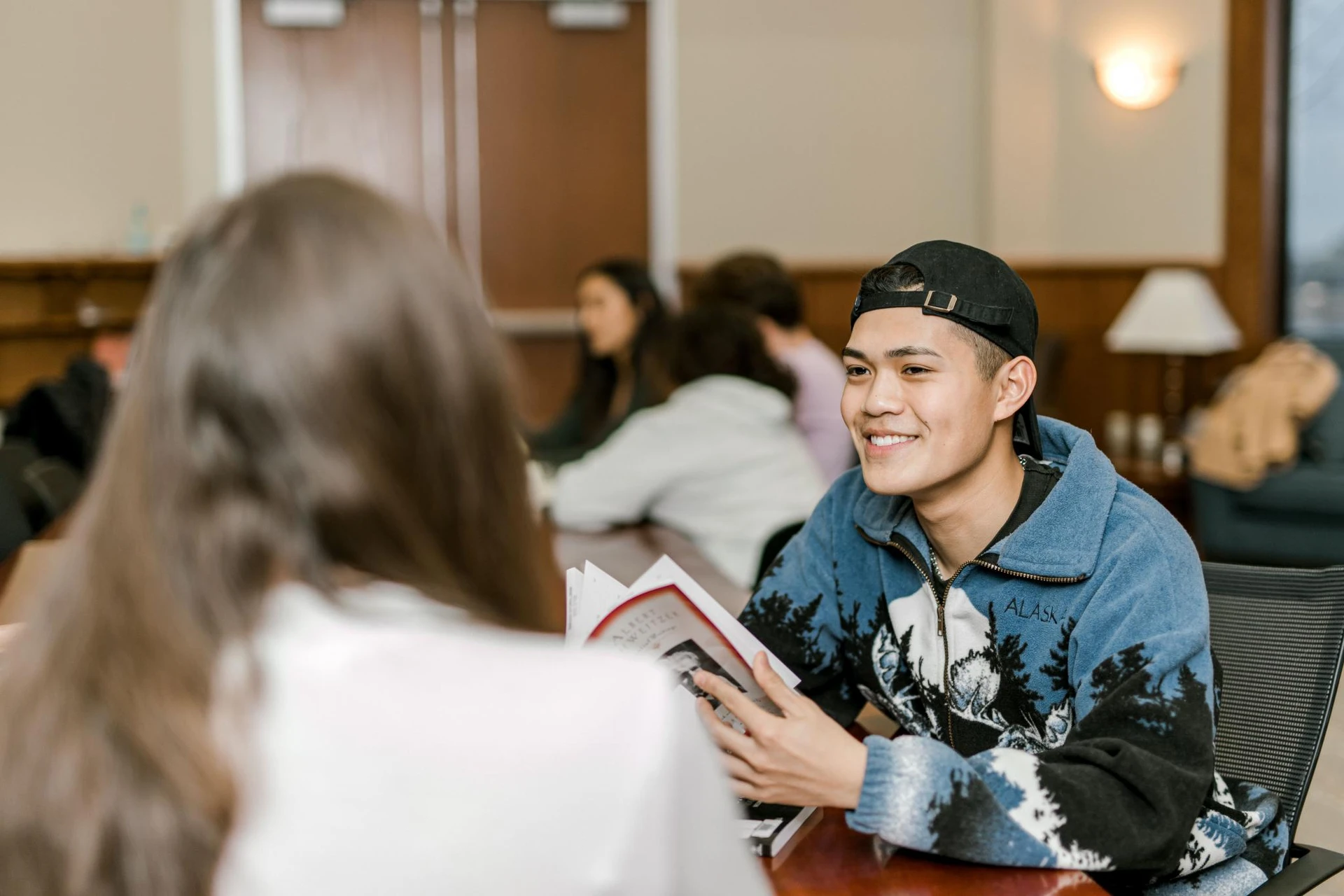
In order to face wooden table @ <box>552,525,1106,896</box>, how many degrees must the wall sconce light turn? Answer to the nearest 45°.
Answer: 0° — it already faces it

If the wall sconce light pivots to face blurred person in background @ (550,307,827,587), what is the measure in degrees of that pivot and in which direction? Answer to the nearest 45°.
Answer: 0° — it already faces them

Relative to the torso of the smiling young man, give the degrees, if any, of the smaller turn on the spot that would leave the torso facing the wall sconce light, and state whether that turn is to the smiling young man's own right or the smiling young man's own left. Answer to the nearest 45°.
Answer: approximately 135° to the smiling young man's own right

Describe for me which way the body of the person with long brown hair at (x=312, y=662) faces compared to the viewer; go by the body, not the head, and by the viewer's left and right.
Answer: facing away from the viewer

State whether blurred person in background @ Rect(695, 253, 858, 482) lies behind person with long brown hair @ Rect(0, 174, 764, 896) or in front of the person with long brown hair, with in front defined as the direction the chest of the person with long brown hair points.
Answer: in front

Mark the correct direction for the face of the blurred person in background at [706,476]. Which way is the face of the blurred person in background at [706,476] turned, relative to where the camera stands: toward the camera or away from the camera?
away from the camera

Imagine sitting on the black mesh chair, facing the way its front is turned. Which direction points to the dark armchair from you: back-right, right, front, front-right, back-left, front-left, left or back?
back-right

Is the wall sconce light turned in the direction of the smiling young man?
yes

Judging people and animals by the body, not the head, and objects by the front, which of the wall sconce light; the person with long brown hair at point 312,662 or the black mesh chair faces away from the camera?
the person with long brown hair

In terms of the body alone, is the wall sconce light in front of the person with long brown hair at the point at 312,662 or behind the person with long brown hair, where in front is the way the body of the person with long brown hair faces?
in front

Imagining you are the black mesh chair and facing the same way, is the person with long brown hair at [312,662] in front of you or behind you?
in front

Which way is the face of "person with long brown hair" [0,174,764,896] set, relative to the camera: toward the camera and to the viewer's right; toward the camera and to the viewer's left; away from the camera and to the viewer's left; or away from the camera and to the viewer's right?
away from the camera and to the viewer's right
